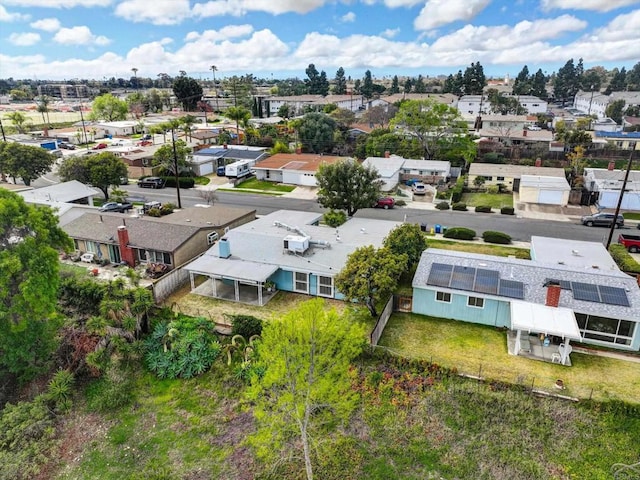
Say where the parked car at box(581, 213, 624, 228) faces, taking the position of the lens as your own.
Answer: facing to the left of the viewer

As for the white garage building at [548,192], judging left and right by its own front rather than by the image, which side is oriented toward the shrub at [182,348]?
front

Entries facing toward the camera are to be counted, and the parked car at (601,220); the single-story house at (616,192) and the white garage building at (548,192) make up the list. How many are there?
2

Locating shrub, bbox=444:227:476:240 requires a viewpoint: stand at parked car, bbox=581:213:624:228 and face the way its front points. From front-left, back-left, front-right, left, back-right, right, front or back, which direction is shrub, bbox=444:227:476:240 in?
front-left

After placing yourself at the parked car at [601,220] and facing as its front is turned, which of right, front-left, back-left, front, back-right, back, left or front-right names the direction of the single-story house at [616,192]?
right

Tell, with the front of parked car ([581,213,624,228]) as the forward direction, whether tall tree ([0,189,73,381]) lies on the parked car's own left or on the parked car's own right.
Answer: on the parked car's own left

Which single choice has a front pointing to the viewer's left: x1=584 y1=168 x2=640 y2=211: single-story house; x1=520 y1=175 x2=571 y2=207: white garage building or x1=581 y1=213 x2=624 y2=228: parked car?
the parked car

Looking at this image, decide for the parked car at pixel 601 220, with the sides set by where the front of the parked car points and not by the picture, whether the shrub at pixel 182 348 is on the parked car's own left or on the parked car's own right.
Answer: on the parked car's own left

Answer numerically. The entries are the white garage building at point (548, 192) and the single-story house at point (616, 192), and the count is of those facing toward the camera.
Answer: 2

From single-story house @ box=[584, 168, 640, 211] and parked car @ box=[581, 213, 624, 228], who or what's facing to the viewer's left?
the parked car

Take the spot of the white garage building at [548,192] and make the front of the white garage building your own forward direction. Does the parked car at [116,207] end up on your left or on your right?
on your right

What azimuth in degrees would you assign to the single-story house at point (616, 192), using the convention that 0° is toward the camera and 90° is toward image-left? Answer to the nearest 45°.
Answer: approximately 0°

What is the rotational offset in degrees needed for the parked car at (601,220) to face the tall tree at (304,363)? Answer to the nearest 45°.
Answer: approximately 90° to its left

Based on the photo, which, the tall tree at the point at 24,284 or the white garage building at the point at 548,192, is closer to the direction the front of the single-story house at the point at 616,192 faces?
the tall tree
